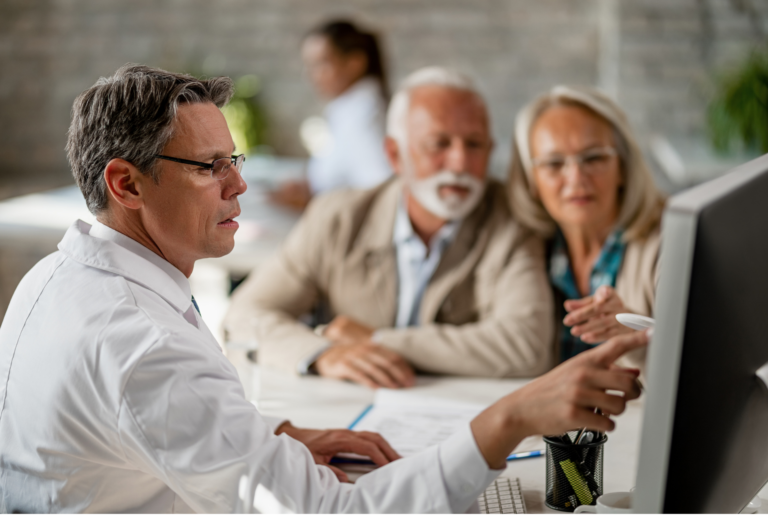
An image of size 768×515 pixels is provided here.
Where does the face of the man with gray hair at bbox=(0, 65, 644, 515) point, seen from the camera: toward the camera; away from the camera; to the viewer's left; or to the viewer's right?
to the viewer's right

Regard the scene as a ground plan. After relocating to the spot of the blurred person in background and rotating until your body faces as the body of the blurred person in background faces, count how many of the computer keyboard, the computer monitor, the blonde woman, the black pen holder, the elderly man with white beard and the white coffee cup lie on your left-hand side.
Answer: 6

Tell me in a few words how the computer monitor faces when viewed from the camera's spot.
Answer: facing away from the viewer and to the left of the viewer

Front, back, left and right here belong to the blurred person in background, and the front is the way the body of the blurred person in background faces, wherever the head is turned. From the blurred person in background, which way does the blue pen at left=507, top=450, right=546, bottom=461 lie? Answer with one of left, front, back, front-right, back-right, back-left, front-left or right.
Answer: left

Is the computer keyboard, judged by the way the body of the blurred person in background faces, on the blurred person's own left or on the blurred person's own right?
on the blurred person's own left

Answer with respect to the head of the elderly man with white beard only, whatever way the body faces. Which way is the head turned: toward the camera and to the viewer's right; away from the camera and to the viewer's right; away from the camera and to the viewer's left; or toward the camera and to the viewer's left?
toward the camera and to the viewer's right

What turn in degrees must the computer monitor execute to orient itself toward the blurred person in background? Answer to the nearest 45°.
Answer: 0° — it already faces them

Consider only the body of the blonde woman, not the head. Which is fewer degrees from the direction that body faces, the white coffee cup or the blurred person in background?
the white coffee cup

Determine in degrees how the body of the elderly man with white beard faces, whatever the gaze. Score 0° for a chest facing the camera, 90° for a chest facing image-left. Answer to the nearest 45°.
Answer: approximately 0°
